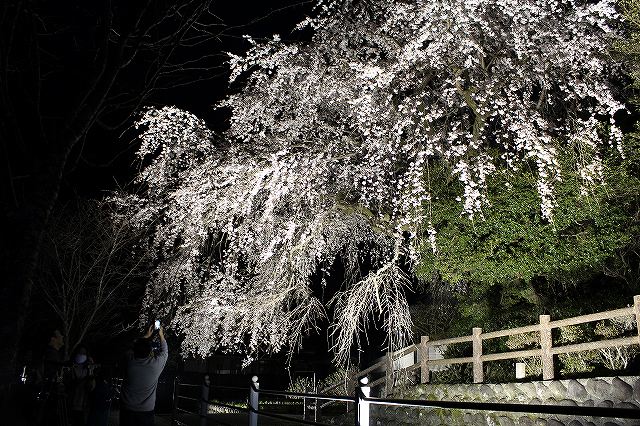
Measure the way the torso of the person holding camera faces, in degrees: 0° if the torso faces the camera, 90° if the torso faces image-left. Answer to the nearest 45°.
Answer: approximately 225°

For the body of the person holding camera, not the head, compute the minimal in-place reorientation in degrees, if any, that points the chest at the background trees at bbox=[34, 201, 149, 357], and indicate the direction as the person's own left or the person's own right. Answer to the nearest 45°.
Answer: approximately 45° to the person's own left
